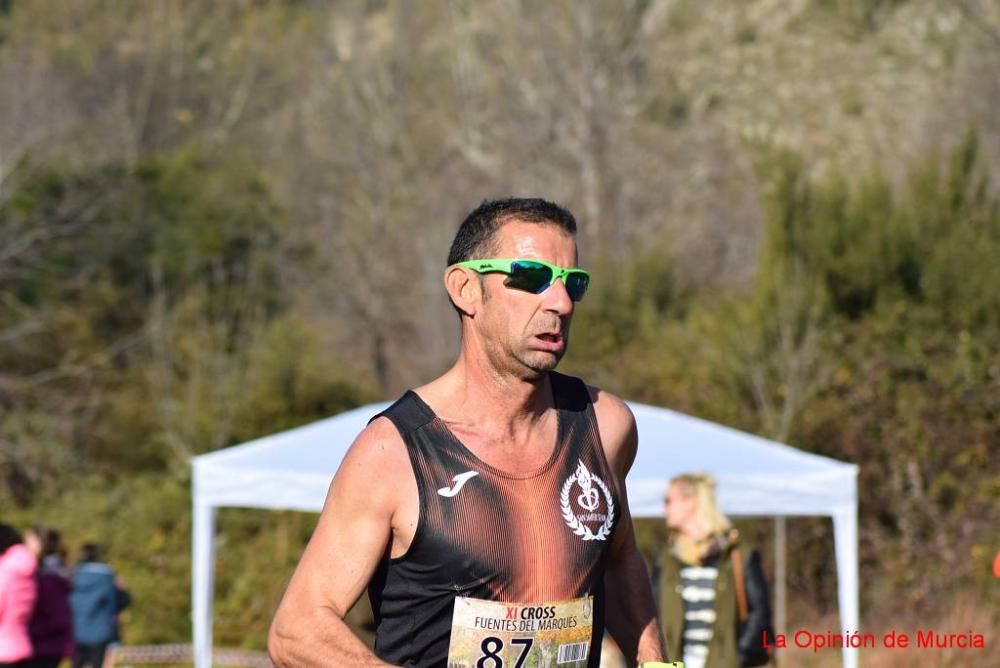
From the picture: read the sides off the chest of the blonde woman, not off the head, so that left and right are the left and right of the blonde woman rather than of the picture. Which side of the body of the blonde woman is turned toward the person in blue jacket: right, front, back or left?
right

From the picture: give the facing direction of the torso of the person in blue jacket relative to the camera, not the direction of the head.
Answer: away from the camera

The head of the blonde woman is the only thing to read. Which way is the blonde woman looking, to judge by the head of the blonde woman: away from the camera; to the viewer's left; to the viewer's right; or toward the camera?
to the viewer's left

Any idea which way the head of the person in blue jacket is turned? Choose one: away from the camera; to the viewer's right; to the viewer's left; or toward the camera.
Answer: away from the camera

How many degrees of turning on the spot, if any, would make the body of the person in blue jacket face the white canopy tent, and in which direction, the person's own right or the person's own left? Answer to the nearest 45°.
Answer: approximately 135° to the person's own right

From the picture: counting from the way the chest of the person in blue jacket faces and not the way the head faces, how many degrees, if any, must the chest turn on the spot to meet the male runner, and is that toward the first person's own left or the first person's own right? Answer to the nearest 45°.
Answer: approximately 180°

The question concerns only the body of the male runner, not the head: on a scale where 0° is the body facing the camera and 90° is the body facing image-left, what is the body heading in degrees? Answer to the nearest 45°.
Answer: approximately 315°
